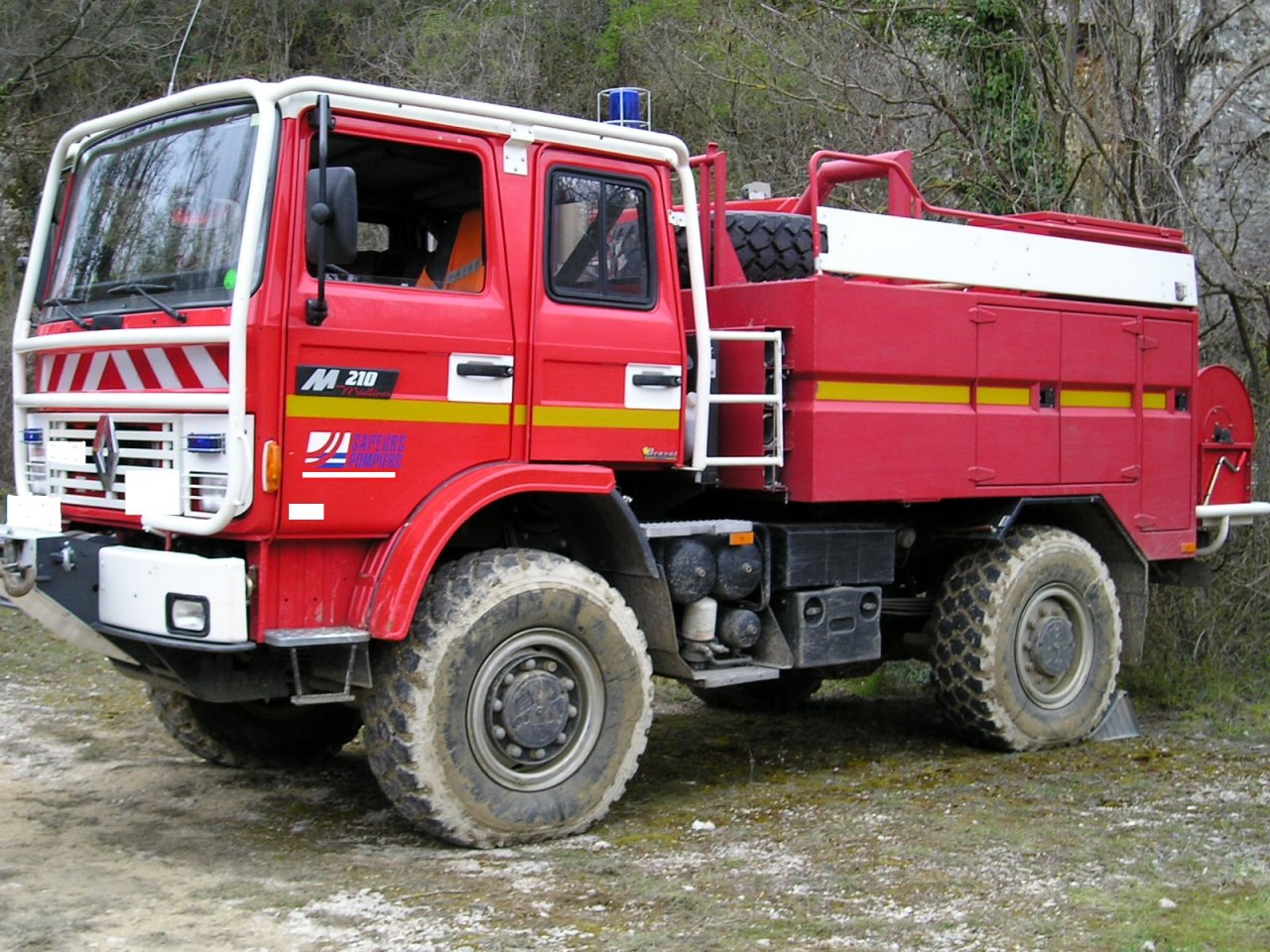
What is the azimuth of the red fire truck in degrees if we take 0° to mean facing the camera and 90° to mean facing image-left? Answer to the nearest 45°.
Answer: approximately 45°
